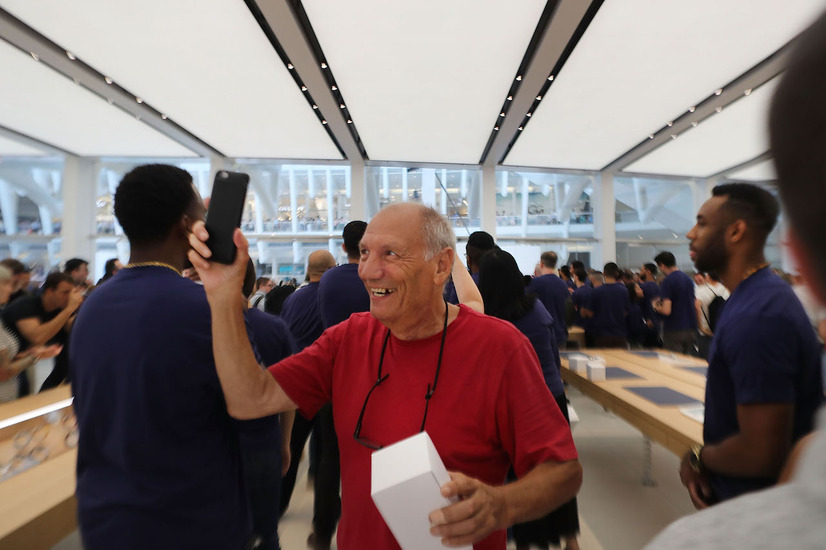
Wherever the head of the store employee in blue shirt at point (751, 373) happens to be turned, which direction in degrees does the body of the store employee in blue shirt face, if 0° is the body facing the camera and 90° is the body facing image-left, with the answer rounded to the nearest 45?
approximately 90°

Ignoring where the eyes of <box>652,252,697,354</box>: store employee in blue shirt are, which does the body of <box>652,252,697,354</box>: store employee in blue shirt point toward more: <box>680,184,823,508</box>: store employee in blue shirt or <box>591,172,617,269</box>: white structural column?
the white structural column

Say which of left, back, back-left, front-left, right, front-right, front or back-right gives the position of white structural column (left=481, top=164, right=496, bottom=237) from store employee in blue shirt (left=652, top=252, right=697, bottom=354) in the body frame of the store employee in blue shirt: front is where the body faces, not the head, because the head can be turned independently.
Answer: front

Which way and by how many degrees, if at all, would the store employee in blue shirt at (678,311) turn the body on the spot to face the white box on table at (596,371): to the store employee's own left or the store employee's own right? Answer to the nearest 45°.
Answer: approximately 135° to the store employee's own left

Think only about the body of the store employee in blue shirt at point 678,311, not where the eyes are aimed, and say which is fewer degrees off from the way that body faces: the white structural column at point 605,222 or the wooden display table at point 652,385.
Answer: the white structural column

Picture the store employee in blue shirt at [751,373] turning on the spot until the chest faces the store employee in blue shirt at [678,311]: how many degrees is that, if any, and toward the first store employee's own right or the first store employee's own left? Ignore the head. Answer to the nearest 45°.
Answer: approximately 90° to the first store employee's own right

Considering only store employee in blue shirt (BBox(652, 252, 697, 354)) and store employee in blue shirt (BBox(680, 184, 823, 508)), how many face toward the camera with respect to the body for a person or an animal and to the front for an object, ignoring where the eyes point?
0

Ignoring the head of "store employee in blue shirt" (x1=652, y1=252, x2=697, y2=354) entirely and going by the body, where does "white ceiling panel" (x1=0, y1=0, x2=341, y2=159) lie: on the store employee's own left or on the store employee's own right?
on the store employee's own left

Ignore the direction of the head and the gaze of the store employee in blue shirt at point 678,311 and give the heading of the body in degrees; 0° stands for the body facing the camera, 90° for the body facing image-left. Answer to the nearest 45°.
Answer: approximately 135°

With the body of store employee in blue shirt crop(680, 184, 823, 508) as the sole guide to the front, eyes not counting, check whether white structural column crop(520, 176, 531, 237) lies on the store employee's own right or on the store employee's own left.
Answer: on the store employee's own right

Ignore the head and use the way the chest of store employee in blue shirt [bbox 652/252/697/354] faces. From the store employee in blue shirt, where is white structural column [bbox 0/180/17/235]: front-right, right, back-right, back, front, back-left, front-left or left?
front-left

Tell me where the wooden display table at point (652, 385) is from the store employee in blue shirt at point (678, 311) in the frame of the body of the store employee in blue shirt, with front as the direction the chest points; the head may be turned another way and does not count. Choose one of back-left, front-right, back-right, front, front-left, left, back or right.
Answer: back-left

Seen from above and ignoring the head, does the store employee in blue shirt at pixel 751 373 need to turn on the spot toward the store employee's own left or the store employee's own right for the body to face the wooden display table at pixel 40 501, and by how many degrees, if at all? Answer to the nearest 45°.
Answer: approximately 45° to the store employee's own left

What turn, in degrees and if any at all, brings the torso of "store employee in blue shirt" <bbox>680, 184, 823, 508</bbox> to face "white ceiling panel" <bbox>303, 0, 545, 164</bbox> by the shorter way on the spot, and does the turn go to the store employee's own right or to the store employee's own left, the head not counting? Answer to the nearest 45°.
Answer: approximately 45° to the store employee's own right

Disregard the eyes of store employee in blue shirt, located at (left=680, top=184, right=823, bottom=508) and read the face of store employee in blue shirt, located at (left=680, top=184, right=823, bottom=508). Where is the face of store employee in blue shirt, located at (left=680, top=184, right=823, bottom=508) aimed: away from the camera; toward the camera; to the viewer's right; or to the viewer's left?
to the viewer's left
